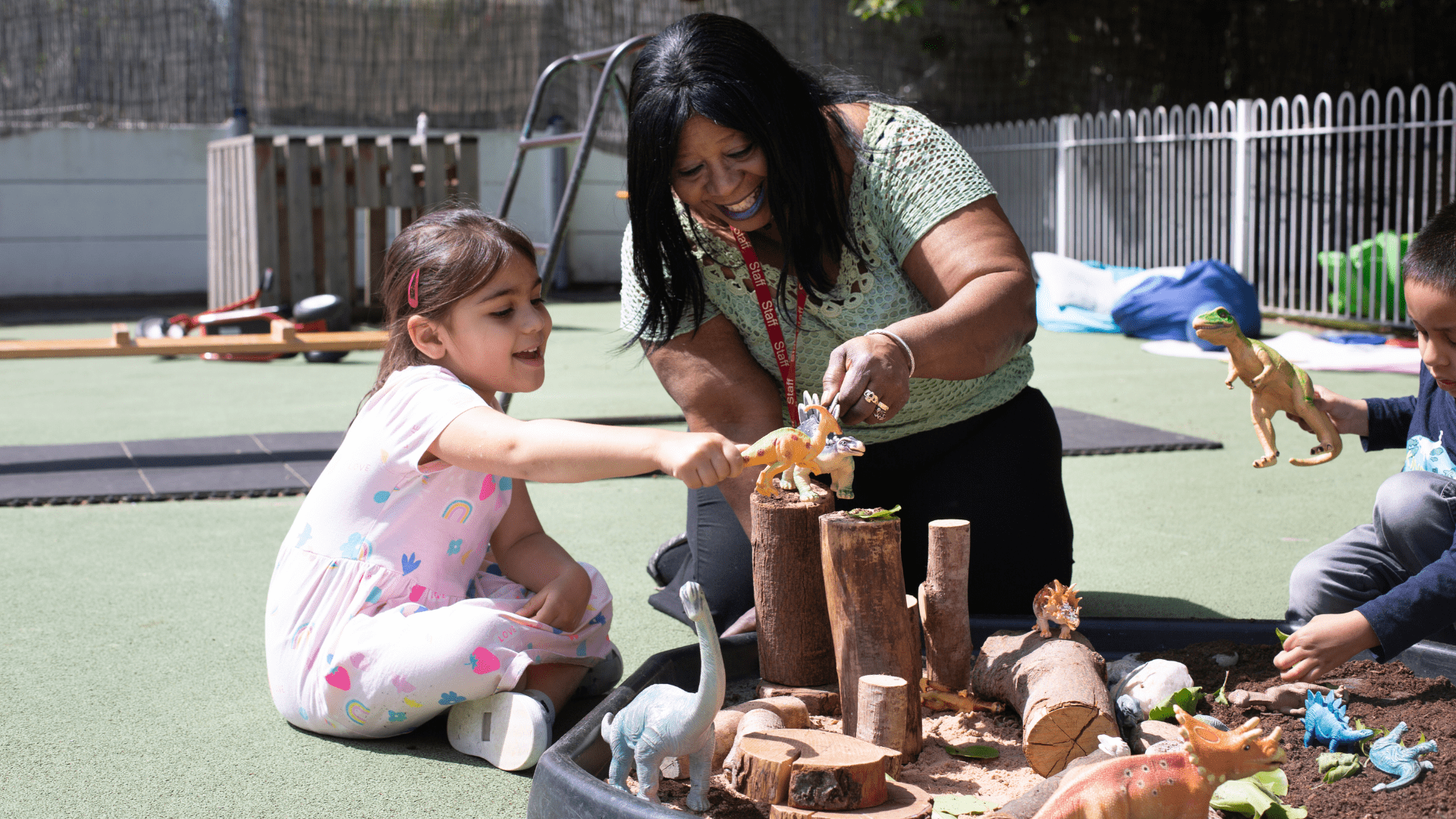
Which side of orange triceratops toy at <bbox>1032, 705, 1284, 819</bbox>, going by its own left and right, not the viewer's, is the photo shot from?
right

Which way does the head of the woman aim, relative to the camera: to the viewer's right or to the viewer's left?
to the viewer's left

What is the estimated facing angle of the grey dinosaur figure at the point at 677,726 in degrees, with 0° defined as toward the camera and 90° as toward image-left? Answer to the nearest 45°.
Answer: approximately 315°

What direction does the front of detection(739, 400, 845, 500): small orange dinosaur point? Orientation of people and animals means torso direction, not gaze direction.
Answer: to the viewer's right

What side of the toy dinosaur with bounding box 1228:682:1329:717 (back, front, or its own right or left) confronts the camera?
left

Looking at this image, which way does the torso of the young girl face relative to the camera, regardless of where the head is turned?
to the viewer's right
